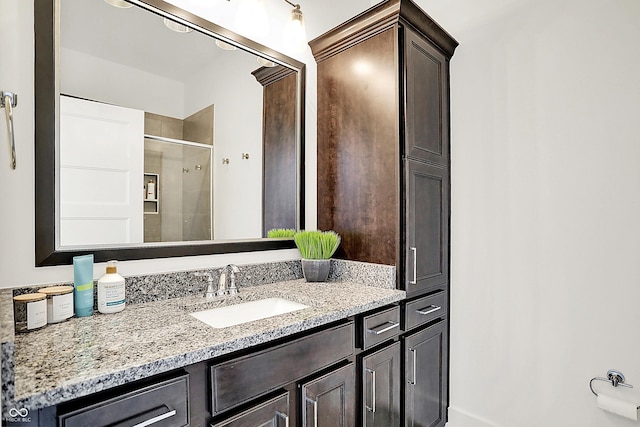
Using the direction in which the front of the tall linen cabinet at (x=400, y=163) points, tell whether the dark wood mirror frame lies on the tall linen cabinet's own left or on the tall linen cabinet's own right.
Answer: on the tall linen cabinet's own right

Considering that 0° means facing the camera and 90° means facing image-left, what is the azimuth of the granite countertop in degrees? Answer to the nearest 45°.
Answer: approximately 315°

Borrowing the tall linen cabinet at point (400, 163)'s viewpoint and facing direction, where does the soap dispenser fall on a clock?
The soap dispenser is roughly at 3 o'clock from the tall linen cabinet.

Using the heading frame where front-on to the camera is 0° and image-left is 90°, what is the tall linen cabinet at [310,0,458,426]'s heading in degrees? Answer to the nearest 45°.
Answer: approximately 315°

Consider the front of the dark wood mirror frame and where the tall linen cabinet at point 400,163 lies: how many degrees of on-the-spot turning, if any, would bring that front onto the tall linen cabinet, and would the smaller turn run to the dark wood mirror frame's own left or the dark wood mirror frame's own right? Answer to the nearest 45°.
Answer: approximately 45° to the dark wood mirror frame's own left

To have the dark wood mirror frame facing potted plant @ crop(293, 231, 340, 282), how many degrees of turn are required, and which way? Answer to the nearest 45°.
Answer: approximately 45° to its left

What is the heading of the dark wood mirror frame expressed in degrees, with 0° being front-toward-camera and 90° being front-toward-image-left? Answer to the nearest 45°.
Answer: approximately 315°

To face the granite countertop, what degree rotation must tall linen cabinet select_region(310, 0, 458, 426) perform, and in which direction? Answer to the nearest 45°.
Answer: approximately 90° to its right

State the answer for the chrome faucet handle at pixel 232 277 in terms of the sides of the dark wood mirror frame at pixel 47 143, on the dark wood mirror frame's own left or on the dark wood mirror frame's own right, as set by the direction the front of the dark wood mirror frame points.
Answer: on the dark wood mirror frame's own left
